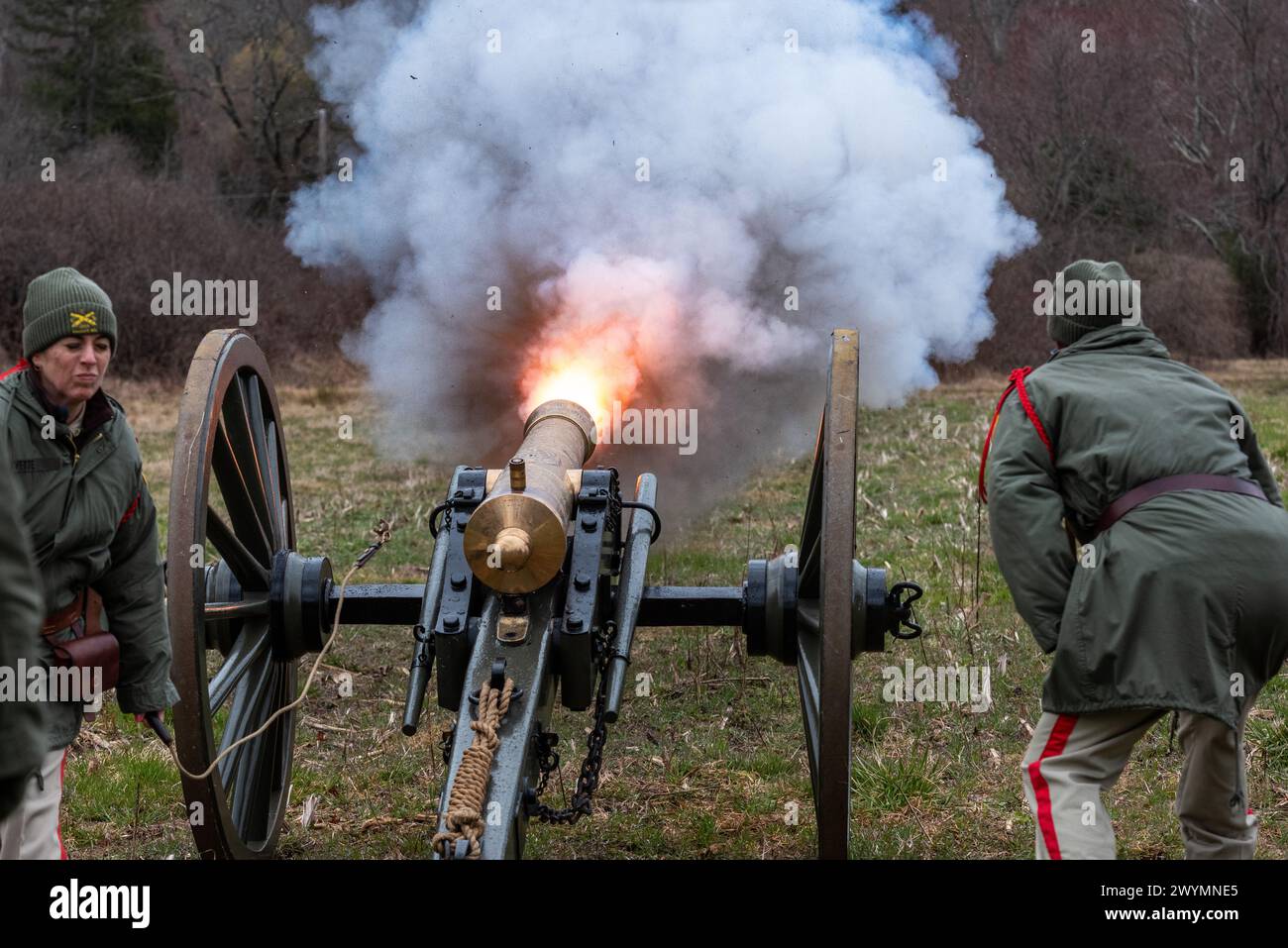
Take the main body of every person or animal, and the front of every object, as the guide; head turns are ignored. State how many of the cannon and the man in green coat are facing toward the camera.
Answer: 0

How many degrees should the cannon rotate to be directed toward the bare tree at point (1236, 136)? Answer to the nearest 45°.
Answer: approximately 45° to its right

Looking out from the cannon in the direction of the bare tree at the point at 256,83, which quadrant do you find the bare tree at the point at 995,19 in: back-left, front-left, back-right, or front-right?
front-right

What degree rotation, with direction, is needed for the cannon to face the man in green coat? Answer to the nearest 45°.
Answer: approximately 90° to its right

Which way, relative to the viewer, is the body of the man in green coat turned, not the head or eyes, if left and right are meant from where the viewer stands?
facing away from the viewer and to the left of the viewer

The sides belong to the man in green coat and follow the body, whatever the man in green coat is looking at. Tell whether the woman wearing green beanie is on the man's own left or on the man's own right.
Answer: on the man's own left

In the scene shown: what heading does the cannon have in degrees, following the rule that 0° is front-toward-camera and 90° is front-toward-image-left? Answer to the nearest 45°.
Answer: approximately 180°

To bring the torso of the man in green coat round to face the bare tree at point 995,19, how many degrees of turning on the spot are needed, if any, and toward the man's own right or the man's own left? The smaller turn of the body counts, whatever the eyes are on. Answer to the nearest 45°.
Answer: approximately 45° to the man's own right

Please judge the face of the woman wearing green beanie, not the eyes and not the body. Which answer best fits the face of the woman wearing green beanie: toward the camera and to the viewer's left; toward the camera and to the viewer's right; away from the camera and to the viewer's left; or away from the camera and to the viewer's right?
toward the camera and to the viewer's right

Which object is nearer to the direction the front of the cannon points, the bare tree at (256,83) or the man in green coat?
the bare tree
